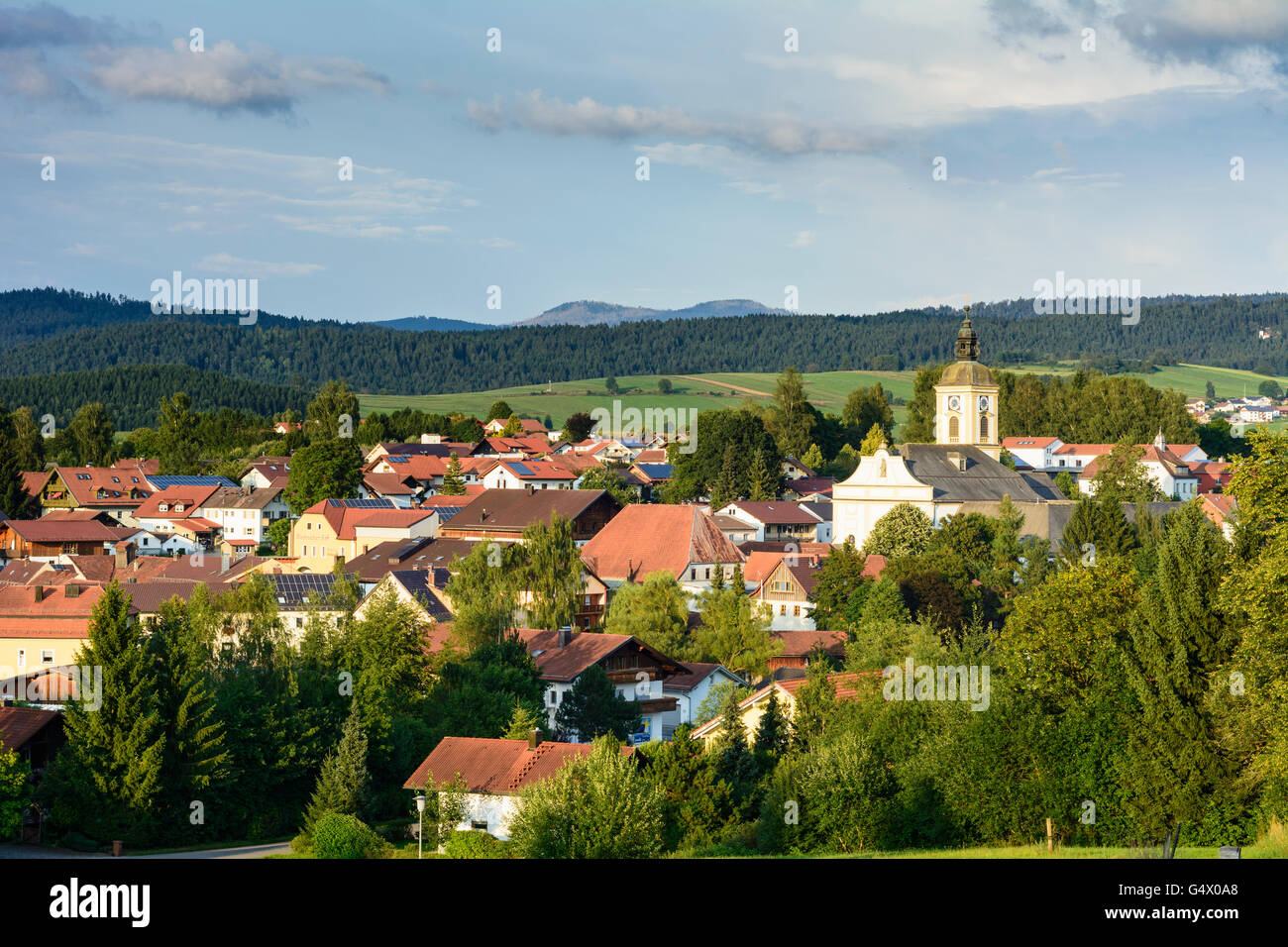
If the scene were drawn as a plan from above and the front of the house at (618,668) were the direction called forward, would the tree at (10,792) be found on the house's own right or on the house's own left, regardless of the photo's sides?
on the house's own right

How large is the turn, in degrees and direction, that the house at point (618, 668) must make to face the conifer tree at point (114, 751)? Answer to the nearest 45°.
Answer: approximately 90° to its right

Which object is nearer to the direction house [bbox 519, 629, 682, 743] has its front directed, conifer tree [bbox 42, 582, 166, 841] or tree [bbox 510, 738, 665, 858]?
the tree

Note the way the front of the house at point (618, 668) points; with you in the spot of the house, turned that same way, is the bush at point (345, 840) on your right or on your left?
on your right

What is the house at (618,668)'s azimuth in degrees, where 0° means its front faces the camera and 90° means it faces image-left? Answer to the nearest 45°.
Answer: approximately 315°

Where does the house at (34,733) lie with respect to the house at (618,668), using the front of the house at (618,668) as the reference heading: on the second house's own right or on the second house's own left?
on the second house's own right

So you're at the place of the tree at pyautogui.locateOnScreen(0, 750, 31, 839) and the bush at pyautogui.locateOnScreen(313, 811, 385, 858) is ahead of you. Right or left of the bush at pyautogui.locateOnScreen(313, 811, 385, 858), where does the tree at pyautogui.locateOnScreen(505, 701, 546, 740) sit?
left

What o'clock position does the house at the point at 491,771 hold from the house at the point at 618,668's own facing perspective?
the house at the point at 491,771 is roughly at 2 o'clock from the house at the point at 618,668.

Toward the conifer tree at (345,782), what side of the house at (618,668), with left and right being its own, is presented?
right
